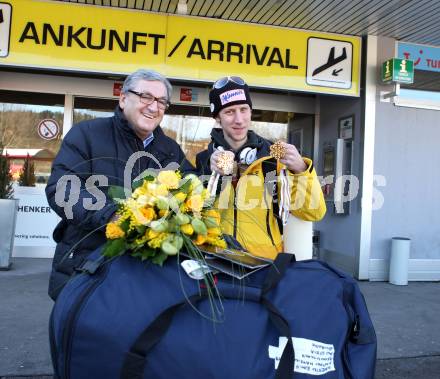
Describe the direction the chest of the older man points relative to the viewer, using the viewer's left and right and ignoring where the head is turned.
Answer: facing the viewer and to the right of the viewer

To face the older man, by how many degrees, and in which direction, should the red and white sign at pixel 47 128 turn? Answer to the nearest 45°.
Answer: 0° — it already faces them

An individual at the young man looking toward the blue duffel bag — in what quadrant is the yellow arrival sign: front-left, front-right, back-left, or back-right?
back-right

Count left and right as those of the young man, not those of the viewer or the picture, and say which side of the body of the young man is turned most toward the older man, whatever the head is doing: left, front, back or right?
right

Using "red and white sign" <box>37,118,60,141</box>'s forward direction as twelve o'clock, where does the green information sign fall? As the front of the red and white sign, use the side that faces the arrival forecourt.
The green information sign is roughly at 10 o'clock from the red and white sign.

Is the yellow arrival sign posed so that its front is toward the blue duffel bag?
yes

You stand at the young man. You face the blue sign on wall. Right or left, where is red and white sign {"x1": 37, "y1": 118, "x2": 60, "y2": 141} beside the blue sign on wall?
left

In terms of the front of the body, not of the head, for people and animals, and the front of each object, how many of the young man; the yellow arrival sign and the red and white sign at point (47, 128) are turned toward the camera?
3

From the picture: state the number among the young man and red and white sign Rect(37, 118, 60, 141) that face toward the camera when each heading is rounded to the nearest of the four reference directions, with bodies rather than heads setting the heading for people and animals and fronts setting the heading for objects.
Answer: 2

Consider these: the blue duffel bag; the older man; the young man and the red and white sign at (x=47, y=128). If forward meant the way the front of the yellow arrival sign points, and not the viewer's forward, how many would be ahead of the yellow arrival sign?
3

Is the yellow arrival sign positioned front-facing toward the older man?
yes

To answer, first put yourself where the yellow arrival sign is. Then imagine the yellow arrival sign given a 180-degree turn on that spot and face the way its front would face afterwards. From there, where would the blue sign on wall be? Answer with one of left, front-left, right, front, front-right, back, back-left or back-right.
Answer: right

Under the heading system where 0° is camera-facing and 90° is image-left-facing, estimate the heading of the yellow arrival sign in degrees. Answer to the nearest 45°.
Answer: approximately 0°
